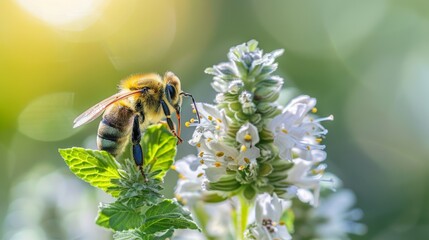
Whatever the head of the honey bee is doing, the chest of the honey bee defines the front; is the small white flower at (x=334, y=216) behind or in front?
in front

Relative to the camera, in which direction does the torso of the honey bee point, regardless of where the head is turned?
to the viewer's right

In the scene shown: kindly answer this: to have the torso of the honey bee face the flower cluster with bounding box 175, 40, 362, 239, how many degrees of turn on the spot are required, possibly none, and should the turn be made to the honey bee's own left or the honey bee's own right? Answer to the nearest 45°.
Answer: approximately 45° to the honey bee's own right
